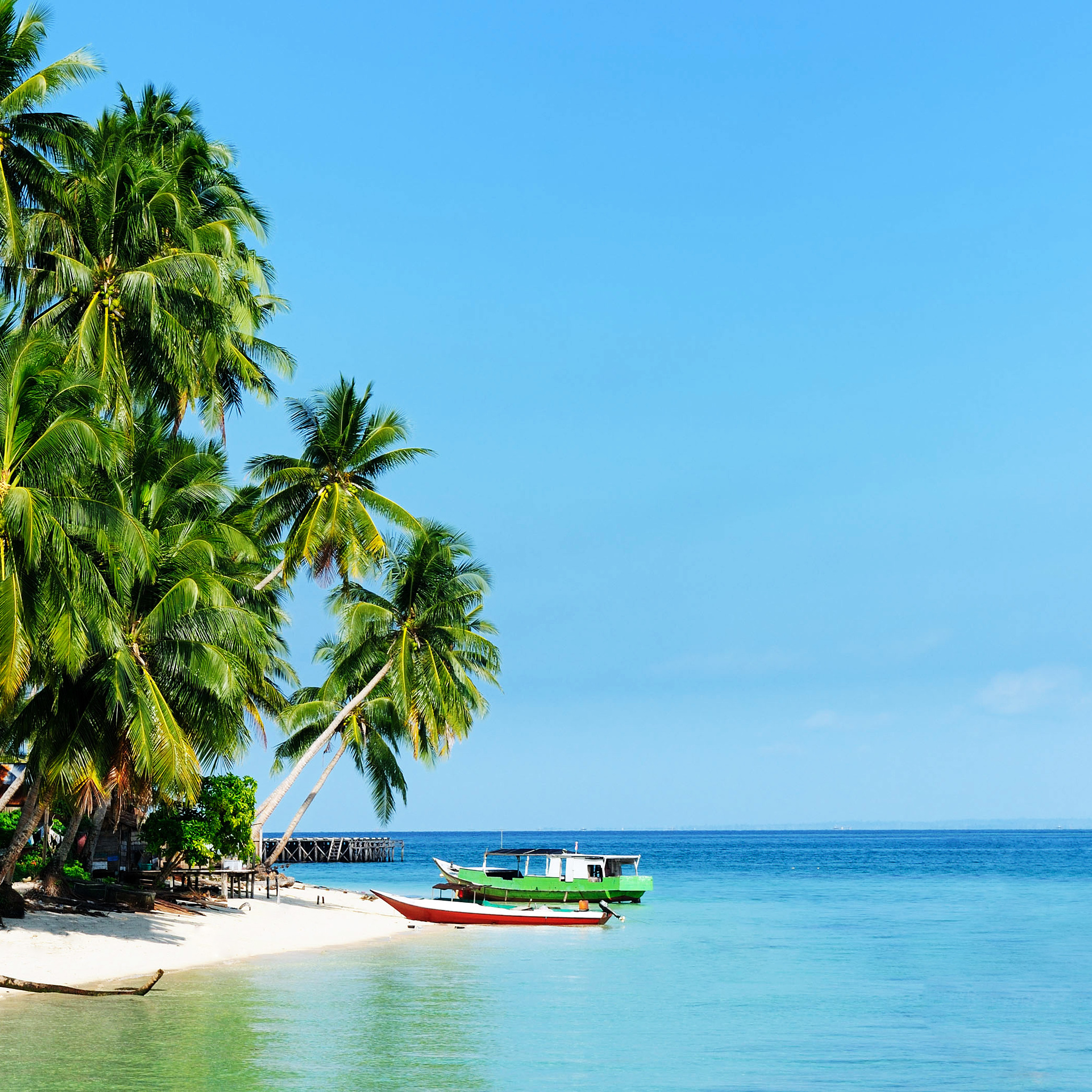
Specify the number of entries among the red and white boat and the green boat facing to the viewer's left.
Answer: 2

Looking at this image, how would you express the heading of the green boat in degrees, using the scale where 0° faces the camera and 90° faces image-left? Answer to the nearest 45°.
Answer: approximately 90°

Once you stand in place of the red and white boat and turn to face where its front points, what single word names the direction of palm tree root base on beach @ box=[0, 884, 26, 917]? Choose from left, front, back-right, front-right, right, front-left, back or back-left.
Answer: front-left

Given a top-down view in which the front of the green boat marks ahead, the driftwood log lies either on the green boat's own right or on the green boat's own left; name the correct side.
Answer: on the green boat's own left

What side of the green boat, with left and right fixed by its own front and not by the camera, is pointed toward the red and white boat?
left

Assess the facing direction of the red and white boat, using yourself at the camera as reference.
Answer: facing to the left of the viewer

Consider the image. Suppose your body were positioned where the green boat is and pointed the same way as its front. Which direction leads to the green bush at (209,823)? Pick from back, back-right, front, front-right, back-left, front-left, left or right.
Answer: front-left

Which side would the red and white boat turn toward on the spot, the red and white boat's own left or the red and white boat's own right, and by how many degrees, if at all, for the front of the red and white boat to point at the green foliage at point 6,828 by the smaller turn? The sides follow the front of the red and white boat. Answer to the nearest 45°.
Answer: approximately 45° to the red and white boat's own left
